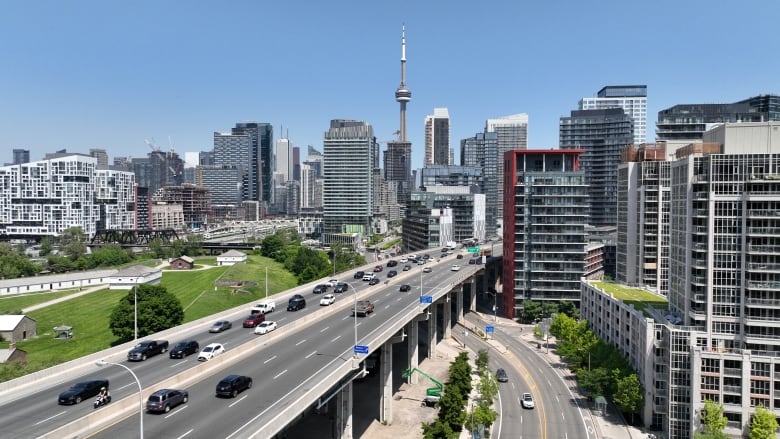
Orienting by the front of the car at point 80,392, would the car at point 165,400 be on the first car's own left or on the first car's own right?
on the first car's own left

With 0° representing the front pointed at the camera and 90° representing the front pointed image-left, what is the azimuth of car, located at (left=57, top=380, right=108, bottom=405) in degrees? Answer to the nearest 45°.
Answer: approximately 45°

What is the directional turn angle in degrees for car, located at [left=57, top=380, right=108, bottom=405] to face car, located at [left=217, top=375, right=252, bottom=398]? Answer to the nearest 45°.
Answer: approximately 135° to its left

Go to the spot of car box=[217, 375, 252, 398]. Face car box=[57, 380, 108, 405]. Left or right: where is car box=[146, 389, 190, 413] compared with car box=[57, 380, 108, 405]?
left
